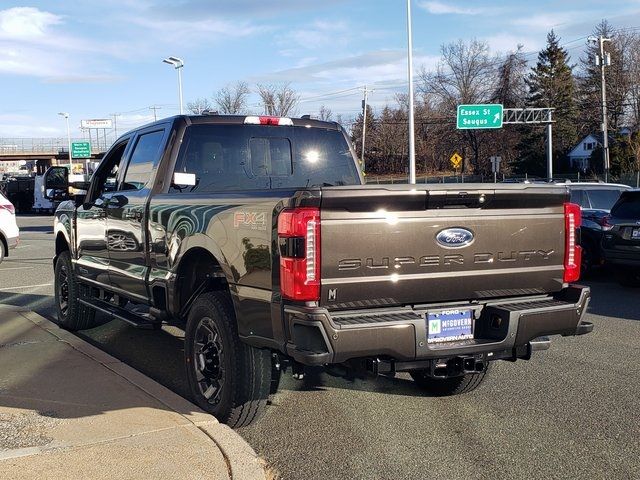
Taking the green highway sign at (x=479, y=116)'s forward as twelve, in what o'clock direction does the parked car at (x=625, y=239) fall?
The parked car is roughly at 12 o'clock from the green highway sign.

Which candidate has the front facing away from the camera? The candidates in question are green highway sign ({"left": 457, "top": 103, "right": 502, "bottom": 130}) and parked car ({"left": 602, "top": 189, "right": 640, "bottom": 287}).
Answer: the parked car

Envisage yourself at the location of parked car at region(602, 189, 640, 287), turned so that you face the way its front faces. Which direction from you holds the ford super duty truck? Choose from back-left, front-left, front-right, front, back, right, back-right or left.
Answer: back

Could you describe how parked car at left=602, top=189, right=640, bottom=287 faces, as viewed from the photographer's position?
facing away from the viewer

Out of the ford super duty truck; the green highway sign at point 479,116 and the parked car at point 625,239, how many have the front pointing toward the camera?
1

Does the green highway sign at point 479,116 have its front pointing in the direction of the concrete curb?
yes

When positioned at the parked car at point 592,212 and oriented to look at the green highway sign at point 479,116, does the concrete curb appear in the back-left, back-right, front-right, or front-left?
back-left

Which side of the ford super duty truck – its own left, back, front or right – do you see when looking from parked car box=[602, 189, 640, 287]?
right

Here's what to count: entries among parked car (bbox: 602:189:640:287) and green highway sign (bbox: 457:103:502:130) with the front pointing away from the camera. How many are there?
1

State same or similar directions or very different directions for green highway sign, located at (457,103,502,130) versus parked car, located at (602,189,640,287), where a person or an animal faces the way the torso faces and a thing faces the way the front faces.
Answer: very different directions

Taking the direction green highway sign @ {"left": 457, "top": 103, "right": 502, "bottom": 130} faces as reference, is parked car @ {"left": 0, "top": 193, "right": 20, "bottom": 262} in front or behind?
in front

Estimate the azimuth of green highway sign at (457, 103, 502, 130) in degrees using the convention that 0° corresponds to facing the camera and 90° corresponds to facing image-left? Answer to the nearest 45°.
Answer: approximately 0°

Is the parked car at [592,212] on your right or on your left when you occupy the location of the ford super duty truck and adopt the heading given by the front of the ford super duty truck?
on your right

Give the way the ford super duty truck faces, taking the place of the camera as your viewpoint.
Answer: facing away from the viewer and to the left of the viewer

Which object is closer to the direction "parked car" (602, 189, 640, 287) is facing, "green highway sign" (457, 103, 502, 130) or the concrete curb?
the green highway sign

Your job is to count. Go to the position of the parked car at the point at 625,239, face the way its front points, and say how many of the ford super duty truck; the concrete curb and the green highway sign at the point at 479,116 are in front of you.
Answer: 1

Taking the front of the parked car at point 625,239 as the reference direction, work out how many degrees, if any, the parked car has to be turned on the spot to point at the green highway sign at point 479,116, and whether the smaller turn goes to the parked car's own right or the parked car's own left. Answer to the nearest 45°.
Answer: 0° — it already faces it
